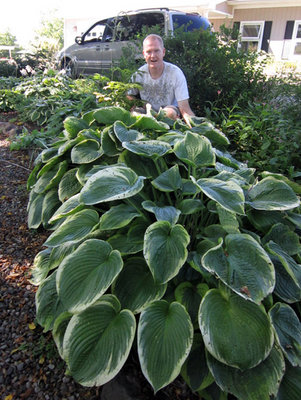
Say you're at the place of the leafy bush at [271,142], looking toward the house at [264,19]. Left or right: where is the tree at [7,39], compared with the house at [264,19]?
left

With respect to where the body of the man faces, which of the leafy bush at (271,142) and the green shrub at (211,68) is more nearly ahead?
the leafy bush

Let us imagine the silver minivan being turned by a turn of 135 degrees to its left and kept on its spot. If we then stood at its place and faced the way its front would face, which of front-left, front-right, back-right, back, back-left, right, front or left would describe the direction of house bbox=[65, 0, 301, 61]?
back-left

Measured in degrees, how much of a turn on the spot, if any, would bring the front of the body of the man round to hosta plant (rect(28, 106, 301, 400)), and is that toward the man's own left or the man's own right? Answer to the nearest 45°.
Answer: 0° — they already face it

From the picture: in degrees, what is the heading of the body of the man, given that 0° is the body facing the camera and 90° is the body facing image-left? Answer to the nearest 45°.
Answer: approximately 0°

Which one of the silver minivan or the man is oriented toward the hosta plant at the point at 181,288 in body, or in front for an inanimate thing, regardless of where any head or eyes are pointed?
the man

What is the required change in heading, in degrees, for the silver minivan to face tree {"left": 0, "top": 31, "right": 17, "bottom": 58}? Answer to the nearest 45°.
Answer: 0° — it already faces it

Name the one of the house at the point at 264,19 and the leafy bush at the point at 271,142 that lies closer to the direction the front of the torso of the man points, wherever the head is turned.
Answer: the leafy bush

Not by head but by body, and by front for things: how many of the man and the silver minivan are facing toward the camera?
1

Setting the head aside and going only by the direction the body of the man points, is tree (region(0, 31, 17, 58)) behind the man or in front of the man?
behind

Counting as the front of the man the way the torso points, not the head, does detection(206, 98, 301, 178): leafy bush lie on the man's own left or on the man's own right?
on the man's own left
